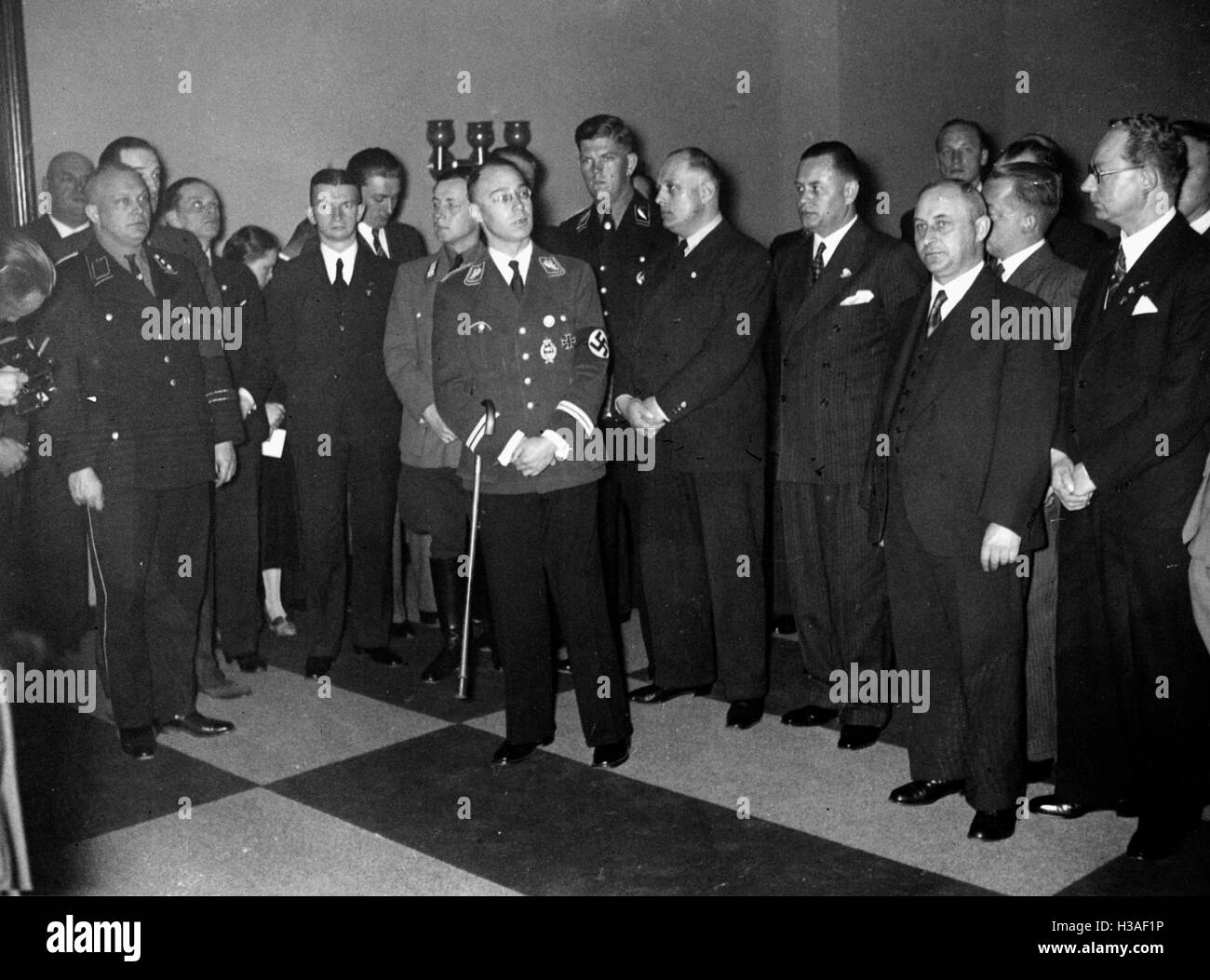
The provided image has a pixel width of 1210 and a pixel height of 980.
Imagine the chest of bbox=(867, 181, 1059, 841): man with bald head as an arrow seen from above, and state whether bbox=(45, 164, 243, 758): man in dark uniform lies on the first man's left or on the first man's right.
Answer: on the first man's right

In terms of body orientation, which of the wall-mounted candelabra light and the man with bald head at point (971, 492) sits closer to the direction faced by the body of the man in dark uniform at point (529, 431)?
the man with bald head

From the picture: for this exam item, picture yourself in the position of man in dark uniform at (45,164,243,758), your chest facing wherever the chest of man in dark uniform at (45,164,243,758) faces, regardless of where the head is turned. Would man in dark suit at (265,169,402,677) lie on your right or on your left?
on your left

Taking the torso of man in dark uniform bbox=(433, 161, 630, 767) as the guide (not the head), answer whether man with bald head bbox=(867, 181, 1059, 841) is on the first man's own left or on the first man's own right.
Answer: on the first man's own left

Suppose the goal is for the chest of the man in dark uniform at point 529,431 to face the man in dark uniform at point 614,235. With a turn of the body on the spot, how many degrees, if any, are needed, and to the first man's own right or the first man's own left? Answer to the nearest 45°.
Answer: approximately 180°

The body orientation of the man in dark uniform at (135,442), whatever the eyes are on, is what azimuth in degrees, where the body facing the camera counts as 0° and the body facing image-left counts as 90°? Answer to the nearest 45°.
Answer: approximately 315°

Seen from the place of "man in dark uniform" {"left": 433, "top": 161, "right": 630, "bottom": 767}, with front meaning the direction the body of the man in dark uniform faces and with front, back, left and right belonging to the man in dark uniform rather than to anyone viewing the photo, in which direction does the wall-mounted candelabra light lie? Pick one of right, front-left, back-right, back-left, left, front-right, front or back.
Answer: back

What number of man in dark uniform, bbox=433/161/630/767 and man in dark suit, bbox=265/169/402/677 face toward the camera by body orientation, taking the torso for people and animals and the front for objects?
2
